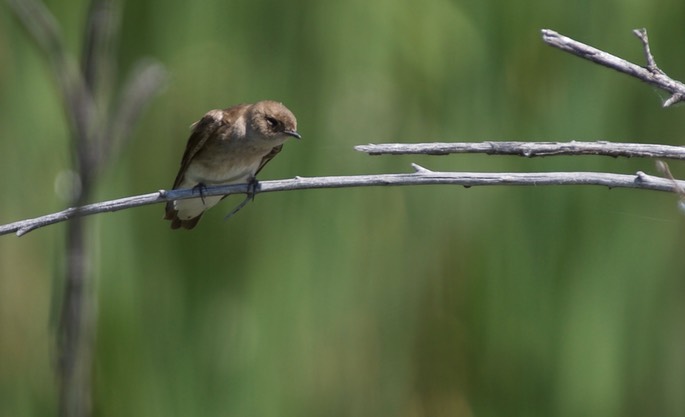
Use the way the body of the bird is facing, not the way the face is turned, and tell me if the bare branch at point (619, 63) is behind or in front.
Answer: in front

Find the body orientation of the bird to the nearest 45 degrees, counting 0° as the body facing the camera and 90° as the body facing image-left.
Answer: approximately 315°
